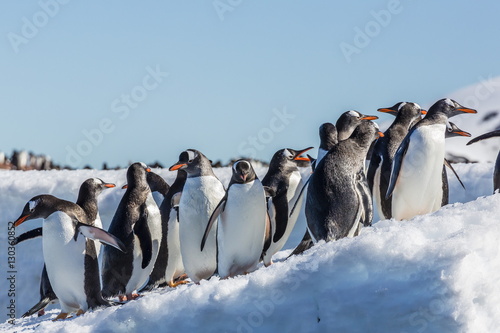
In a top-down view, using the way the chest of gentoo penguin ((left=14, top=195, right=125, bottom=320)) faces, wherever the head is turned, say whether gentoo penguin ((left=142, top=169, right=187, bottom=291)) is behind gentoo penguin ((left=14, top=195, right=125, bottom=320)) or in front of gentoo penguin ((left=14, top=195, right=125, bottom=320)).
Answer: behind

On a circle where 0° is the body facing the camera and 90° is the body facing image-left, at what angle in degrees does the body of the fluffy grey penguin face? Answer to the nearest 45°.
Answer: approximately 225°

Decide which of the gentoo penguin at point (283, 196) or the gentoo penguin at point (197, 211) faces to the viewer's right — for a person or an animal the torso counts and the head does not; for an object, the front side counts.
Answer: the gentoo penguin at point (283, 196)

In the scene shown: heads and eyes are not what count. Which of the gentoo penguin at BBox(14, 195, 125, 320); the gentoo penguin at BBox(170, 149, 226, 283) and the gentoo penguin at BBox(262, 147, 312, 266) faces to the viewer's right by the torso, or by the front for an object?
the gentoo penguin at BBox(262, 147, 312, 266)

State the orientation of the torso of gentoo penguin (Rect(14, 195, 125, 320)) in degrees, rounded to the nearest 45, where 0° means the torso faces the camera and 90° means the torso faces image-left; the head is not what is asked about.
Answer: approximately 45°

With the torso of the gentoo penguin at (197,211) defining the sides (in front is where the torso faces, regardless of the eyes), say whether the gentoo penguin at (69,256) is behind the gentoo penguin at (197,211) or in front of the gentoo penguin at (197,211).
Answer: in front

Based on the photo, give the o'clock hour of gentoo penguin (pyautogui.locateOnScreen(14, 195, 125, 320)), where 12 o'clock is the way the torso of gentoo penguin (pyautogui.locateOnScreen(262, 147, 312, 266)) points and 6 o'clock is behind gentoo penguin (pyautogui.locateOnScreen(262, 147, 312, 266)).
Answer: gentoo penguin (pyautogui.locateOnScreen(14, 195, 125, 320)) is roughly at 5 o'clock from gentoo penguin (pyautogui.locateOnScreen(262, 147, 312, 266)).

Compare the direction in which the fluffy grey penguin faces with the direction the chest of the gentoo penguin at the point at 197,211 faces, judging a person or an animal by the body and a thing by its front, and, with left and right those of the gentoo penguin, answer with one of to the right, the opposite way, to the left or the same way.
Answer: the opposite way

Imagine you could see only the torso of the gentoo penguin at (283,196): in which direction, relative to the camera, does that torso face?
to the viewer's right

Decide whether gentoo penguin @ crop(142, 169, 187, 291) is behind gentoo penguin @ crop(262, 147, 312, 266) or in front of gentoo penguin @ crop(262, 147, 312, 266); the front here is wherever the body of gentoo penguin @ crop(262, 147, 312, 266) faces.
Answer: behind

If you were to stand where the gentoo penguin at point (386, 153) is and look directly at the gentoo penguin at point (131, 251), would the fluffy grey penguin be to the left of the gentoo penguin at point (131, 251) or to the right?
left
